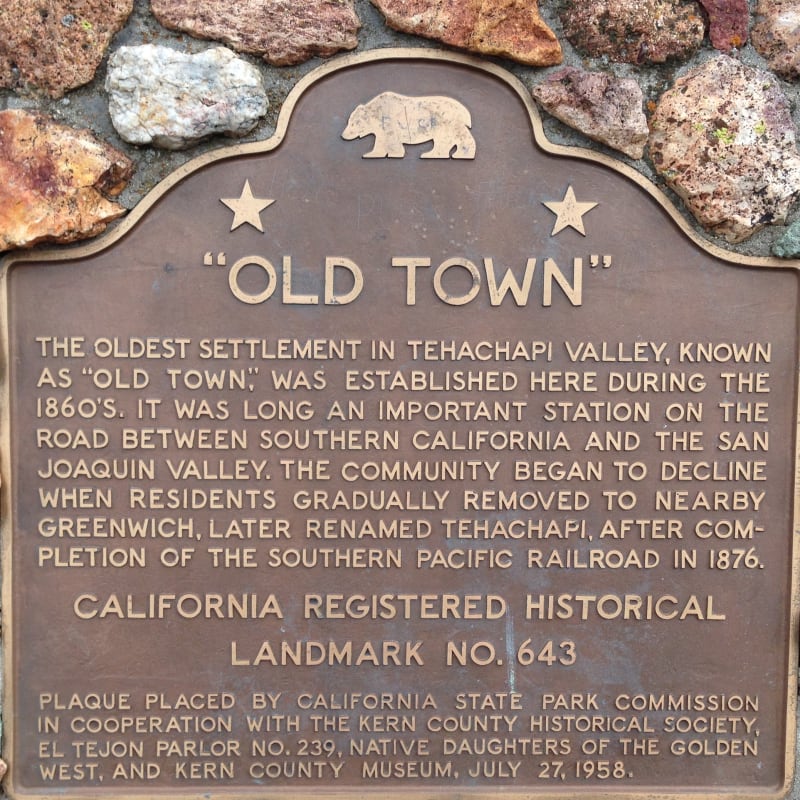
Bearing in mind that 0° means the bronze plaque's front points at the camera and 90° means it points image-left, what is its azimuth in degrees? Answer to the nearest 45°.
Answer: approximately 0°
